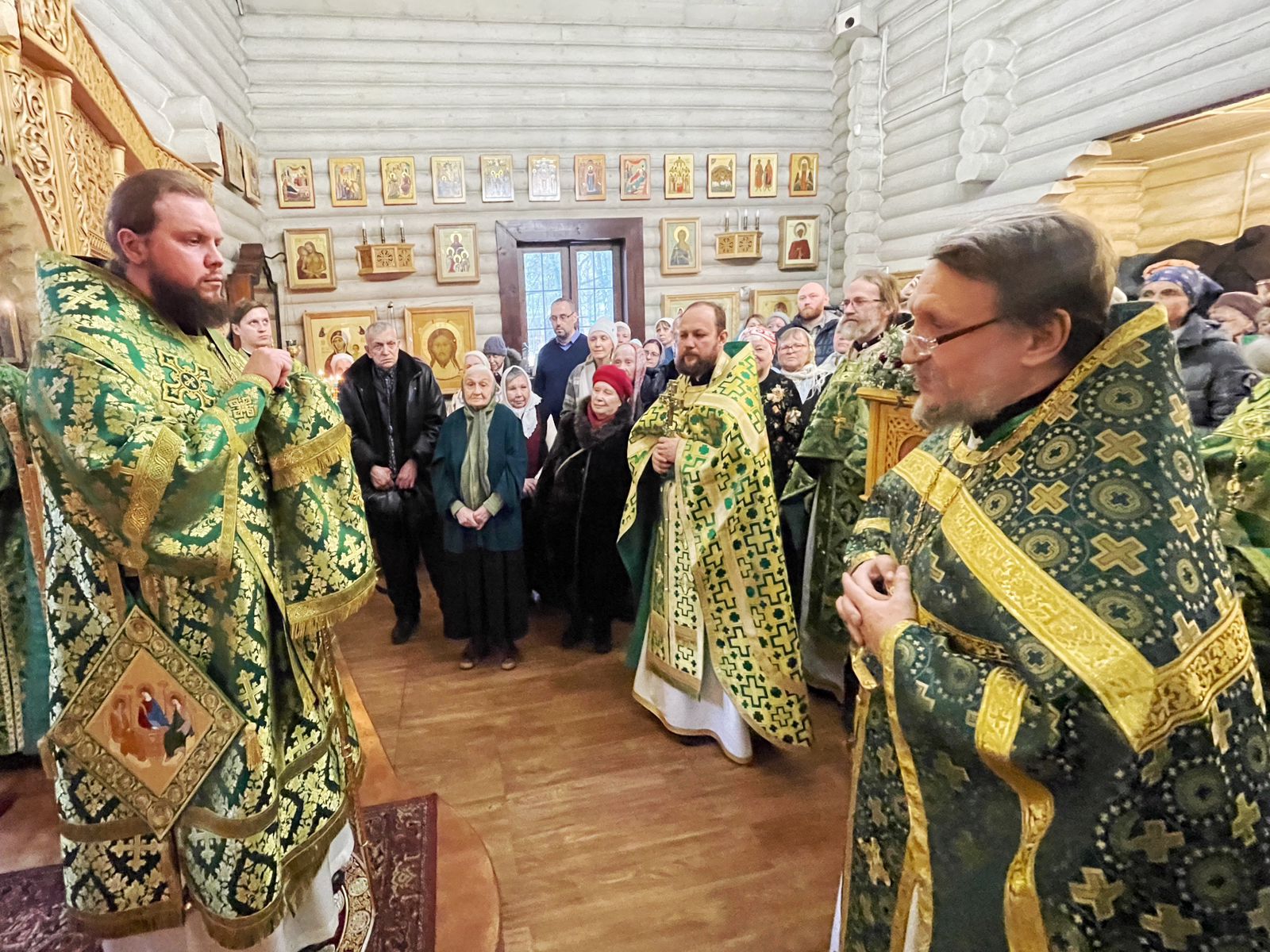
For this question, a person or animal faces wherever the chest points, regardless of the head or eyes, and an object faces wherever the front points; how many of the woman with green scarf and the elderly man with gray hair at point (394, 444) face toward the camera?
2

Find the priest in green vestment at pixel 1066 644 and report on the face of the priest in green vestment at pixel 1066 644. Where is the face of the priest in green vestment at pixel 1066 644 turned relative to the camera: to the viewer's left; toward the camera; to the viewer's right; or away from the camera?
to the viewer's left

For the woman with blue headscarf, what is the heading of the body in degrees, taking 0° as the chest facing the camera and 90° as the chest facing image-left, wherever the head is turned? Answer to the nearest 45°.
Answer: approximately 45°

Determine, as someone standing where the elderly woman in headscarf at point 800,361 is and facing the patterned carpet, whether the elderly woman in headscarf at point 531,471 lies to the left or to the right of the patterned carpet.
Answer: right

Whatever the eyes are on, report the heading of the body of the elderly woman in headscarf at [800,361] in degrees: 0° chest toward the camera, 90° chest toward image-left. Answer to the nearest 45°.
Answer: approximately 45°

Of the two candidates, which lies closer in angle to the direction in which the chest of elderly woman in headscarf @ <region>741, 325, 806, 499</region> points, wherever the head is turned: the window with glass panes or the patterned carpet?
the patterned carpet

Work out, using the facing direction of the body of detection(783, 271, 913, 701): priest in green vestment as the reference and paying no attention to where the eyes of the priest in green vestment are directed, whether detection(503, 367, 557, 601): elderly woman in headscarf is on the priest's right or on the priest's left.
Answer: on the priest's right

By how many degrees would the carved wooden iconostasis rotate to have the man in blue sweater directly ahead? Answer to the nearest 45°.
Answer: approximately 90° to its left

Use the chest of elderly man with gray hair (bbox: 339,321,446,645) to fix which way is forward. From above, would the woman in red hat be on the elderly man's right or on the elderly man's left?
on the elderly man's left

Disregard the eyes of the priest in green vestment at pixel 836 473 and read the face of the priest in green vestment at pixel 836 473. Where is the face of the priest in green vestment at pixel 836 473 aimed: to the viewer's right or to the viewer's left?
to the viewer's left

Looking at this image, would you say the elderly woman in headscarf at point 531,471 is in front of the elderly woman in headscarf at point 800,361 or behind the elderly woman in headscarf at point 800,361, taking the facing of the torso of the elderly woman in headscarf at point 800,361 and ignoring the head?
in front

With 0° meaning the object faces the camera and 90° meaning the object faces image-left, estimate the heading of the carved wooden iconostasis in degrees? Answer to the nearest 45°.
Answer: approximately 315°
